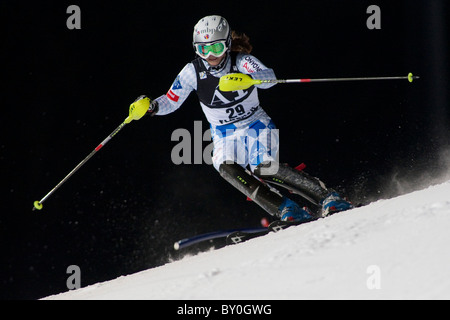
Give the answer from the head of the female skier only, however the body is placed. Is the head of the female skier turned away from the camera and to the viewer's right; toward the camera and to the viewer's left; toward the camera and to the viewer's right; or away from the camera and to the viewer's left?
toward the camera and to the viewer's left

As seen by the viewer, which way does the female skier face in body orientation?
toward the camera
